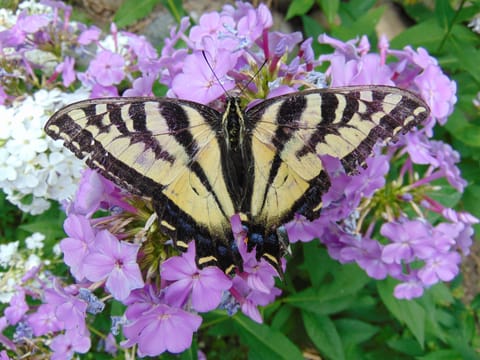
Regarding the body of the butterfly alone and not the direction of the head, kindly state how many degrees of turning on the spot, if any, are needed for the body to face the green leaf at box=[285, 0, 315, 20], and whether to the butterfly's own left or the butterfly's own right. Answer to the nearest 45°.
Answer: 0° — it already faces it

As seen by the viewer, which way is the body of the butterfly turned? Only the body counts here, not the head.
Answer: away from the camera

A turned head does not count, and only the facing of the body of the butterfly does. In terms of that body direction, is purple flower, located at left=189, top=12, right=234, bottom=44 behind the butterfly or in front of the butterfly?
in front

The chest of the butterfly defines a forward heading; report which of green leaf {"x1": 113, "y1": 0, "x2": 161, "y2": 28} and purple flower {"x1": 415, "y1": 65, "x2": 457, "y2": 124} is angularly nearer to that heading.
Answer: the green leaf

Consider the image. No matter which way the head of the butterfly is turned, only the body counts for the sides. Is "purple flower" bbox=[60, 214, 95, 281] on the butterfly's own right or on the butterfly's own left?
on the butterfly's own left

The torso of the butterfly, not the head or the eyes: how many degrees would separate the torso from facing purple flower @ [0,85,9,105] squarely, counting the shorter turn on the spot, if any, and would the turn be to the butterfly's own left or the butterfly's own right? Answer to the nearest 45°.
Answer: approximately 45° to the butterfly's own left

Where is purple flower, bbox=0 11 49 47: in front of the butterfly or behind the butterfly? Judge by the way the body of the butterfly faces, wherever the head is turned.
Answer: in front

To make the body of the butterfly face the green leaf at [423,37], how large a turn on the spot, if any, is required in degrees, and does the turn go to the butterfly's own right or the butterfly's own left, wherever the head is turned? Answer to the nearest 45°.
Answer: approximately 45° to the butterfly's own right
